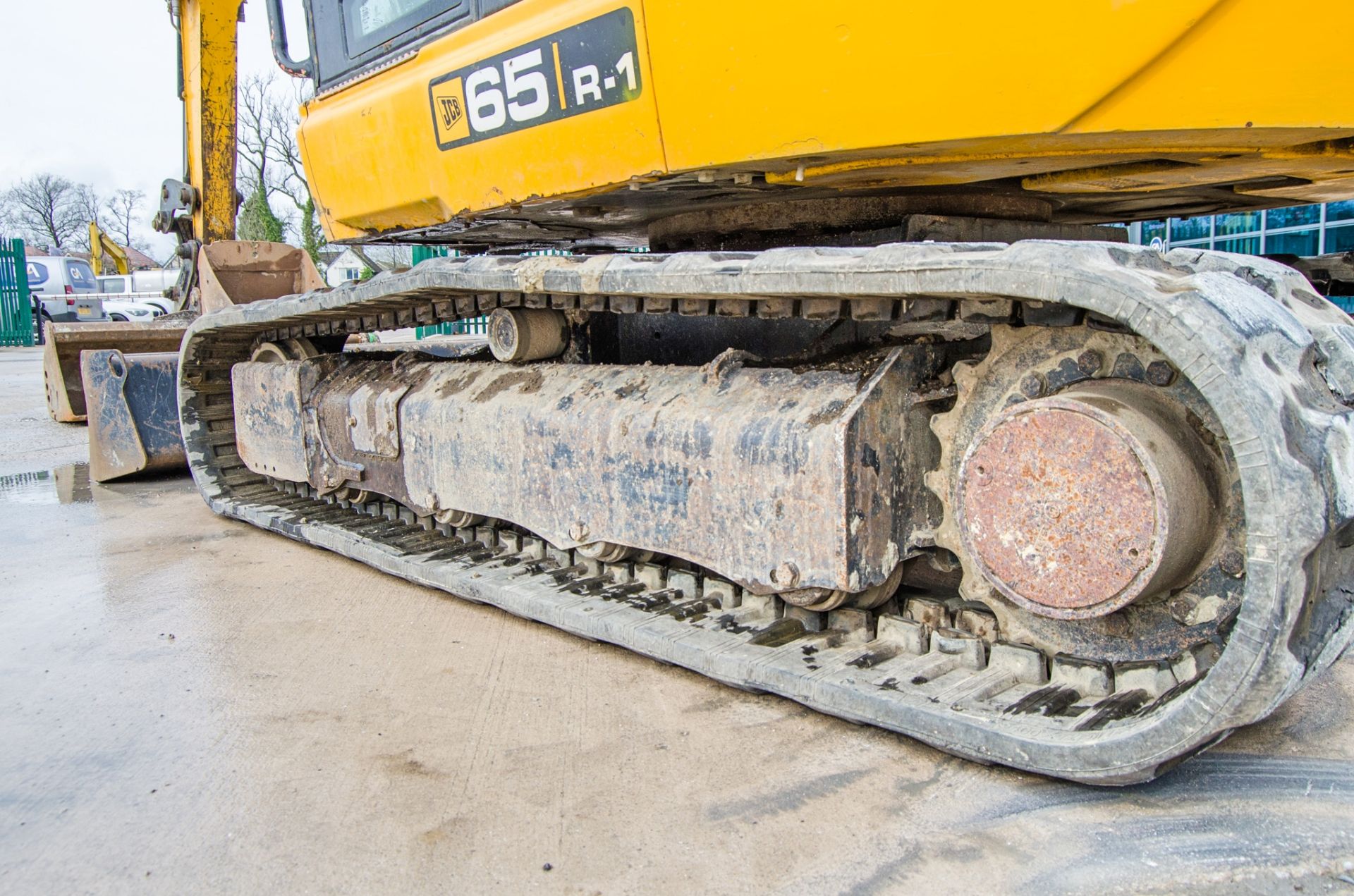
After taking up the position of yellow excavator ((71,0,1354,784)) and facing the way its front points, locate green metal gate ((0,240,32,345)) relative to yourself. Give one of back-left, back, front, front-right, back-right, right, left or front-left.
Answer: front

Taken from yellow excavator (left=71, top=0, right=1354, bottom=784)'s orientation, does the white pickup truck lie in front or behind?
in front

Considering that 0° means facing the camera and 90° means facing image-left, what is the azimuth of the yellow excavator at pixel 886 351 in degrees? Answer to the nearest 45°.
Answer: approximately 135°

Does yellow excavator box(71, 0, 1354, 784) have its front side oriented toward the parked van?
yes

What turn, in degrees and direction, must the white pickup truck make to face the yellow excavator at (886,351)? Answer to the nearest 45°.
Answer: approximately 90° to its left
